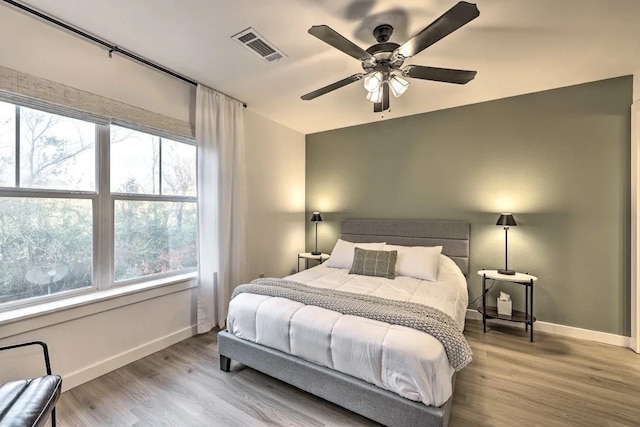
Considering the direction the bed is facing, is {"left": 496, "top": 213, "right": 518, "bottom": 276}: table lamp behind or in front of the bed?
behind

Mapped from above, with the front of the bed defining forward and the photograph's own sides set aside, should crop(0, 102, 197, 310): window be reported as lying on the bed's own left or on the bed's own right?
on the bed's own right

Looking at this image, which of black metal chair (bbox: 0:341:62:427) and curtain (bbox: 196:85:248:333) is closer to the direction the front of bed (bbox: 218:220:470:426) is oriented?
the black metal chair

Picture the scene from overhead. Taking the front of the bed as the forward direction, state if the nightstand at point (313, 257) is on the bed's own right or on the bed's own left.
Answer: on the bed's own right

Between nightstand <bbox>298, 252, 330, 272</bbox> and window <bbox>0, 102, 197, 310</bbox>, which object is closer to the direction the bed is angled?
the window

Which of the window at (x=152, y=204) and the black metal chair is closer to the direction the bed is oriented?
the black metal chair

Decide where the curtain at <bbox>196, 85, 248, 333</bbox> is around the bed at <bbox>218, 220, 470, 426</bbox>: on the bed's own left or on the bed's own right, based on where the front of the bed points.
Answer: on the bed's own right

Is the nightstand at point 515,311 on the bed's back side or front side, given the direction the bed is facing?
on the back side

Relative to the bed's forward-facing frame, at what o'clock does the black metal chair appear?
The black metal chair is roughly at 1 o'clock from the bed.

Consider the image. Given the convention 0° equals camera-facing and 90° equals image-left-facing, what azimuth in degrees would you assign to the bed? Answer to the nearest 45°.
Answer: approximately 45°
